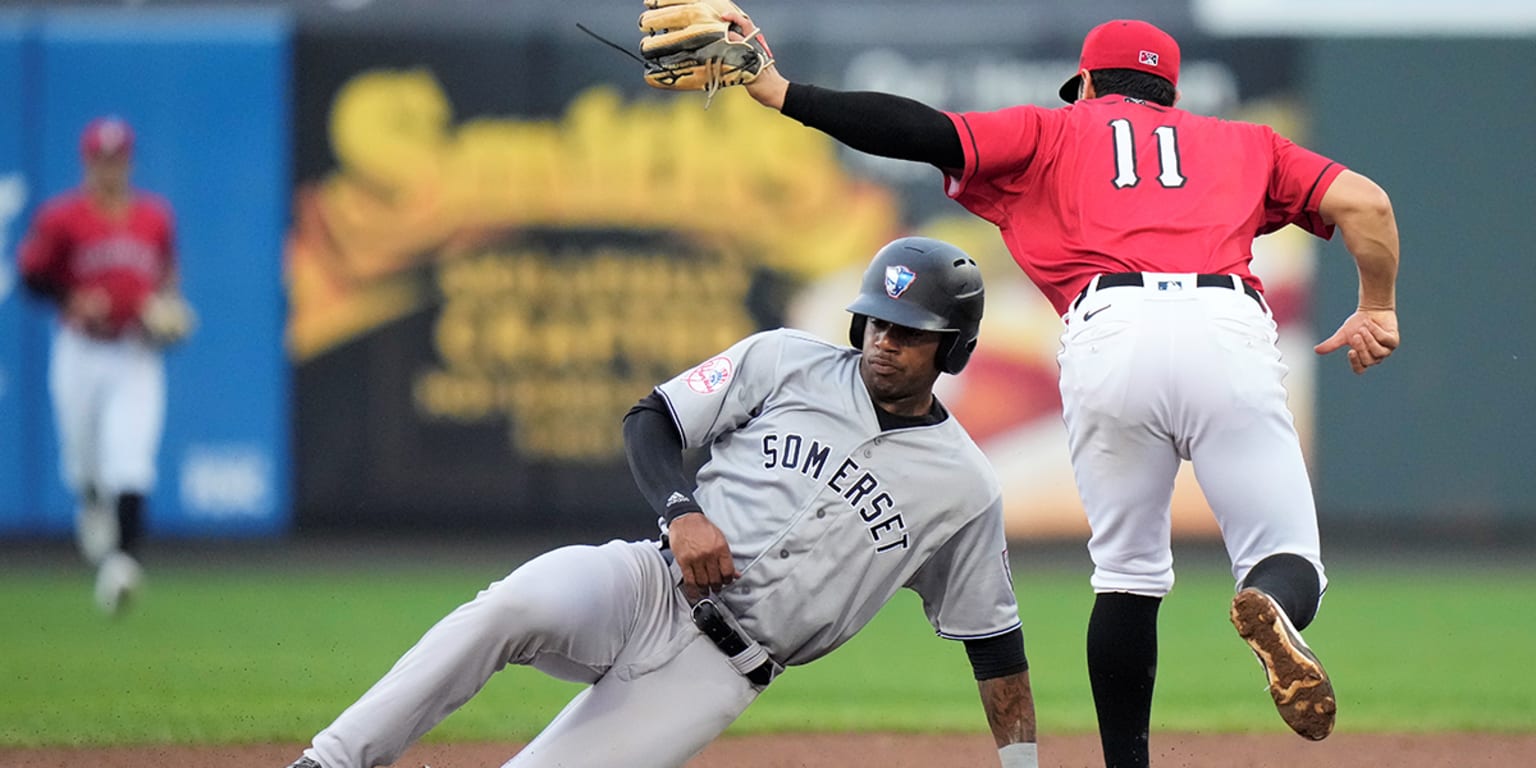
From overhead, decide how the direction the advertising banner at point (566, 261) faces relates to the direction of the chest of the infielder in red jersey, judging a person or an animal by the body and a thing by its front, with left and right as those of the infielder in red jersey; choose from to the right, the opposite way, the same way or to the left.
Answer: the opposite way

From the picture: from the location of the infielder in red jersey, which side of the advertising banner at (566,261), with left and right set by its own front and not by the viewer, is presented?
front

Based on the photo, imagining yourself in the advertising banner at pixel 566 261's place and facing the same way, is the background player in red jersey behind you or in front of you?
in front

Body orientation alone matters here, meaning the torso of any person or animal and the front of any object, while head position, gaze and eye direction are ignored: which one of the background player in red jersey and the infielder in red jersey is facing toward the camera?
the background player in red jersey

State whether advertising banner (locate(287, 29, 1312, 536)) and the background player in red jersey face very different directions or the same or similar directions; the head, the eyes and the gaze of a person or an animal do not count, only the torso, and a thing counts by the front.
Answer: same or similar directions

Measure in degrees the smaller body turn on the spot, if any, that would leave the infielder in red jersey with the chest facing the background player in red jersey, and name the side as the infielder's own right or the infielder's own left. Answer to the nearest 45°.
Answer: approximately 45° to the infielder's own left

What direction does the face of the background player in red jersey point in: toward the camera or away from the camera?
toward the camera

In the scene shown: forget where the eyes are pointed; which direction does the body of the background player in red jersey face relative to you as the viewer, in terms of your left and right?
facing the viewer

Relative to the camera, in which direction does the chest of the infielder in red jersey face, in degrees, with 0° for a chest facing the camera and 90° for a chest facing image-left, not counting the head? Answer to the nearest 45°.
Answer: approximately 180°

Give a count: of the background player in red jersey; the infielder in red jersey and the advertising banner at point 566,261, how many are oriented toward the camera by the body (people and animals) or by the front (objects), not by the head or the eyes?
2

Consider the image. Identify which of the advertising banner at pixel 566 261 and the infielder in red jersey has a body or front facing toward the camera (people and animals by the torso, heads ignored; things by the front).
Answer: the advertising banner

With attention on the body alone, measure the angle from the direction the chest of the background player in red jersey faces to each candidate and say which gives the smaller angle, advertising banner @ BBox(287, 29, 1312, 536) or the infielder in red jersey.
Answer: the infielder in red jersey

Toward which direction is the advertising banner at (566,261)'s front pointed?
toward the camera

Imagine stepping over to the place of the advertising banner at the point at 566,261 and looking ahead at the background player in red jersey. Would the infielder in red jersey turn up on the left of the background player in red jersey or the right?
left
